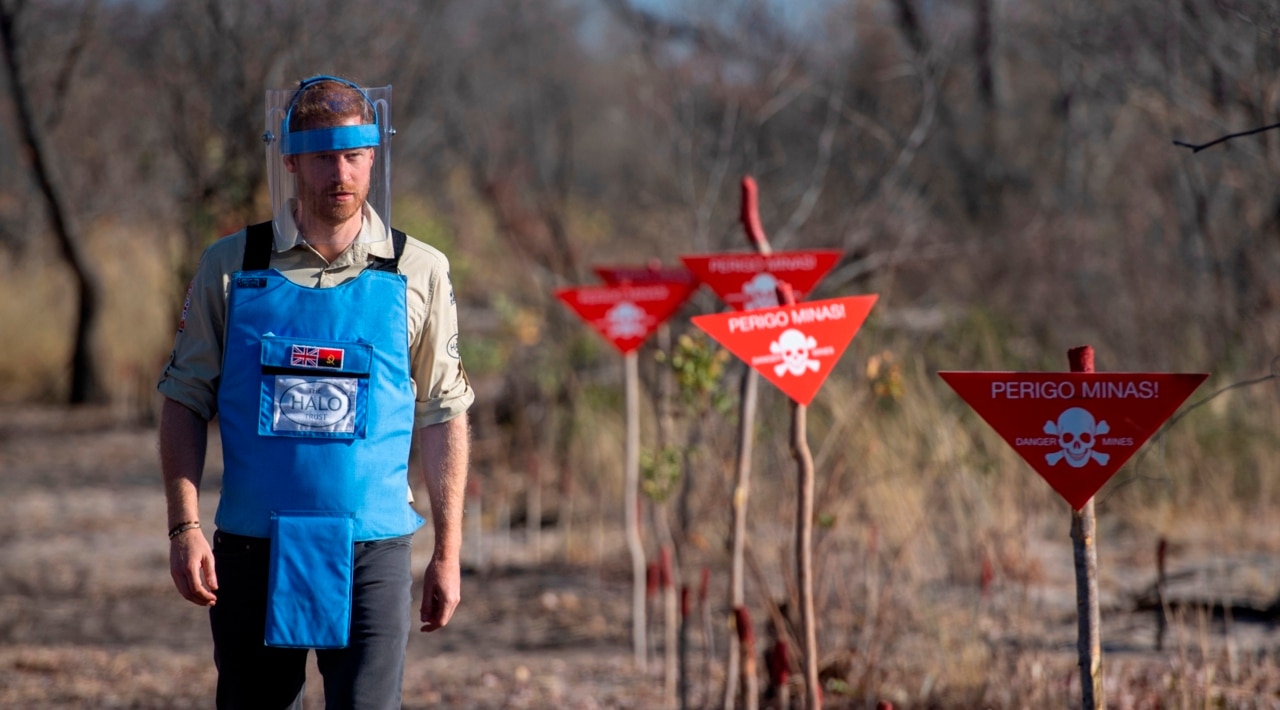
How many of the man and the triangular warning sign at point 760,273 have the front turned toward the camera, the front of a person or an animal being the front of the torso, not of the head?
2

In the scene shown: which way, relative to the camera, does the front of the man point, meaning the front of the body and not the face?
toward the camera

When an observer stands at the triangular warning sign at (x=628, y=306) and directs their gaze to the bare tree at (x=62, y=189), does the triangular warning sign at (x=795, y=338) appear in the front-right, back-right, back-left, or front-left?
back-left

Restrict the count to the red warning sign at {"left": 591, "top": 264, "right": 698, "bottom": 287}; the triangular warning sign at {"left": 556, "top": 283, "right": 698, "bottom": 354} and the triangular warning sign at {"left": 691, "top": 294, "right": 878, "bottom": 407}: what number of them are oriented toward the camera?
3

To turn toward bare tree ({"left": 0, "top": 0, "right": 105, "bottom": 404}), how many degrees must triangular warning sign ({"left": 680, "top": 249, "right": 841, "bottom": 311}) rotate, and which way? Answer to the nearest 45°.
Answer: approximately 135° to its right

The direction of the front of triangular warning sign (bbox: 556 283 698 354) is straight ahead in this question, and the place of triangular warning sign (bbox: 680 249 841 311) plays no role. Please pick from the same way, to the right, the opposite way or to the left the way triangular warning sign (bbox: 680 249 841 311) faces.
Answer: the same way

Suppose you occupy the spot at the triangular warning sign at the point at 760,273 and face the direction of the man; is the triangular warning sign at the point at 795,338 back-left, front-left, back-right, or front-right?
front-left

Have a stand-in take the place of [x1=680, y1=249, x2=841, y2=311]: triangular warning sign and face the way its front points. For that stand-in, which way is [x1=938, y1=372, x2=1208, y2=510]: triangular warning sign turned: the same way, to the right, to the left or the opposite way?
the same way

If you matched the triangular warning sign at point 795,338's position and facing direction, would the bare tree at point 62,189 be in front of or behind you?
behind

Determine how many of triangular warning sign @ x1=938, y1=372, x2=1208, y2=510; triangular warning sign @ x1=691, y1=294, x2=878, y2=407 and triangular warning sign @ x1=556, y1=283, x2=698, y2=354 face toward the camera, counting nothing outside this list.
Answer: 3

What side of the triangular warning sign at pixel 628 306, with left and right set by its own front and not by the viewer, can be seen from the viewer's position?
front

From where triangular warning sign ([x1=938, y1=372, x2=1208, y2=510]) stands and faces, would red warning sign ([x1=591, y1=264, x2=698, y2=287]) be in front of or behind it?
behind

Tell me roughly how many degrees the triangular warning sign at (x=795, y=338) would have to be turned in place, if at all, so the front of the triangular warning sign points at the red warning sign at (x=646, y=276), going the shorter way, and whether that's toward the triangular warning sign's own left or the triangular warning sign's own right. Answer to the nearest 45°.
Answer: approximately 180°

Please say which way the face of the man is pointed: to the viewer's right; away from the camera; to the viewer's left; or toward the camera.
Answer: toward the camera

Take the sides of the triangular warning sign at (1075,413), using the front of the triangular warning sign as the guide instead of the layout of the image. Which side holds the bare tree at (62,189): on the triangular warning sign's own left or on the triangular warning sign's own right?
on the triangular warning sign's own right

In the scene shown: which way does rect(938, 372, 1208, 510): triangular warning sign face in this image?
toward the camera

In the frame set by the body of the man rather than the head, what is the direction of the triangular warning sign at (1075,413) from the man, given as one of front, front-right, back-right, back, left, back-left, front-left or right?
left

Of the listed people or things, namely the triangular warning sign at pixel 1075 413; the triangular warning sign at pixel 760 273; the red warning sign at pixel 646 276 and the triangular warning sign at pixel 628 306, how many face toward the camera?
4
